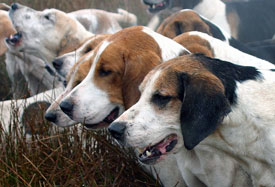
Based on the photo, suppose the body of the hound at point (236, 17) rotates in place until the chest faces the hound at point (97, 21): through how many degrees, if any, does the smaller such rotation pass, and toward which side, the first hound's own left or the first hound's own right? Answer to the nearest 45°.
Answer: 0° — it already faces it

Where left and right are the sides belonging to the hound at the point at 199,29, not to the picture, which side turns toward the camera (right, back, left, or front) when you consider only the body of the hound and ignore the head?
left

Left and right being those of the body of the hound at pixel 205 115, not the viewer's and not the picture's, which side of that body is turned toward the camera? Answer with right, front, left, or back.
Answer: left

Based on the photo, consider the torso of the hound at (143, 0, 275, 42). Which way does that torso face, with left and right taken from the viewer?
facing to the left of the viewer

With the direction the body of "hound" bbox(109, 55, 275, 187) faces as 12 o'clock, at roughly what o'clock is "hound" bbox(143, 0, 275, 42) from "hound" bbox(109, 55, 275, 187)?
"hound" bbox(143, 0, 275, 42) is roughly at 3 o'clock from "hound" bbox(109, 55, 275, 187).

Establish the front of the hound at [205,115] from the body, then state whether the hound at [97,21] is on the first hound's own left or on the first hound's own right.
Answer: on the first hound's own right
